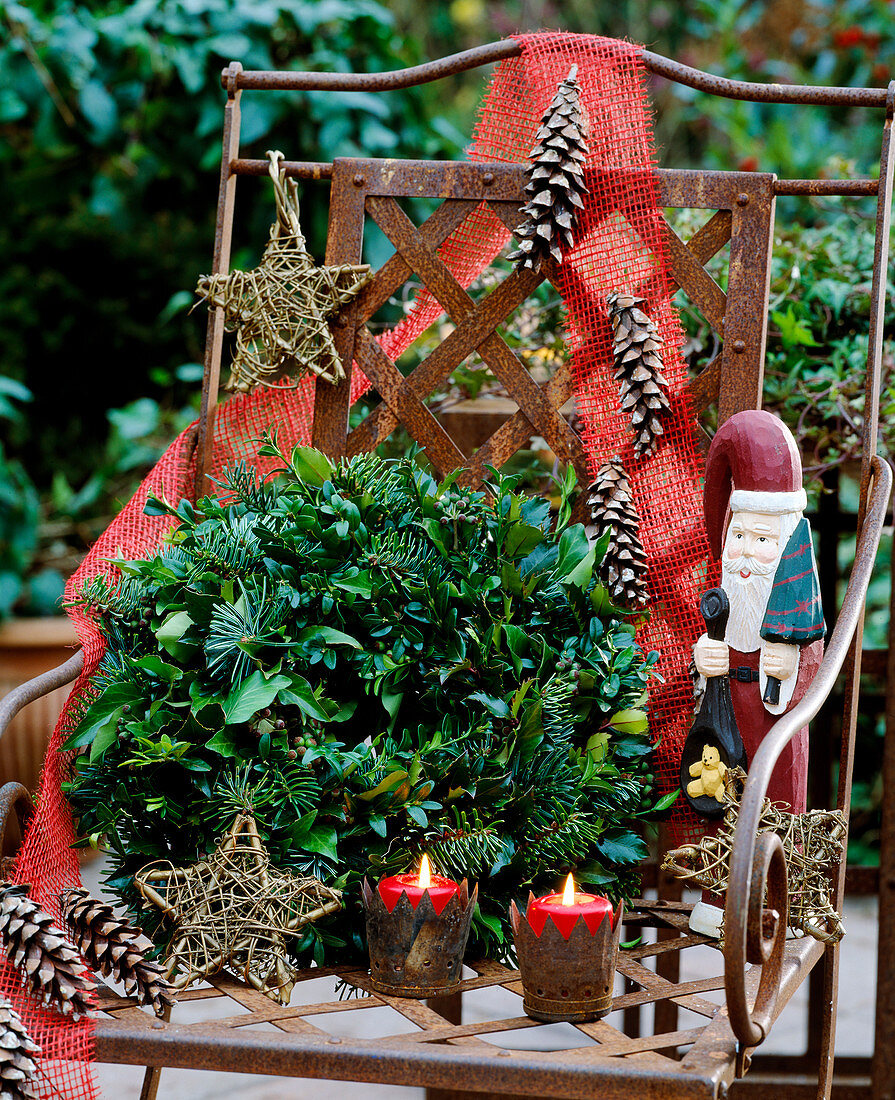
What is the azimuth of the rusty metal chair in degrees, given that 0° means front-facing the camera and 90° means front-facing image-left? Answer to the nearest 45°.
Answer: approximately 0°

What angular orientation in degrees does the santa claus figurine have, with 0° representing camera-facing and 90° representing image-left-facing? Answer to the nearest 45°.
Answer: approximately 45°

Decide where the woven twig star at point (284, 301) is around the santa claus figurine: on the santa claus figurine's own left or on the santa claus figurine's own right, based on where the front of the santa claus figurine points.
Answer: on the santa claus figurine's own right
